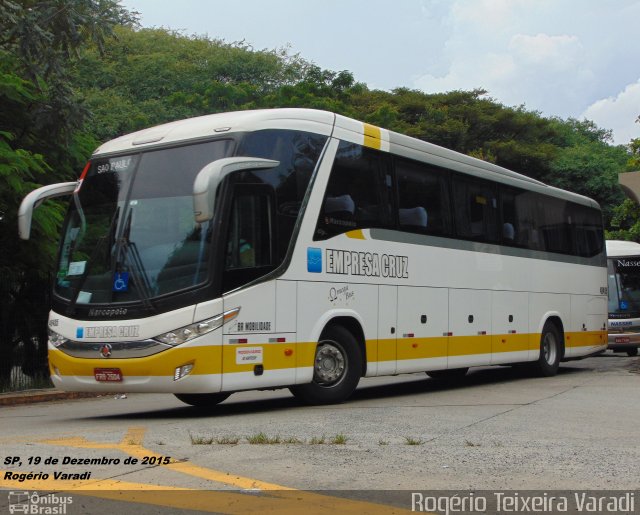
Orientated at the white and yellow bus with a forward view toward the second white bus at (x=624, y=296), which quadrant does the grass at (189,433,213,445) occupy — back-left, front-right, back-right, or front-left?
back-right

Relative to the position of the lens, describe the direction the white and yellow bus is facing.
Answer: facing the viewer and to the left of the viewer

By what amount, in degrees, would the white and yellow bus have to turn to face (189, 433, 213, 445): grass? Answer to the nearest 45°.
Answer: approximately 45° to its left

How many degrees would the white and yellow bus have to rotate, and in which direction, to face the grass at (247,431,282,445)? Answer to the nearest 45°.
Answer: approximately 45° to its left

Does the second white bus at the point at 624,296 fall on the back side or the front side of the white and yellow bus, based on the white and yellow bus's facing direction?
on the back side

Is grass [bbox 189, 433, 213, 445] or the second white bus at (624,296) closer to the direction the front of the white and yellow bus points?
the grass

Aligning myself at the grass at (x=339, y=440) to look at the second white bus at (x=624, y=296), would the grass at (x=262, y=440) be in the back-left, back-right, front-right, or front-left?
back-left
